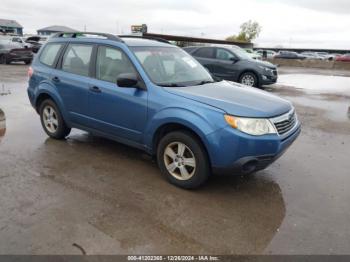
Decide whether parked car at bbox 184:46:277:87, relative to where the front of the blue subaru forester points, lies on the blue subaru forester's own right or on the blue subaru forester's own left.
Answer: on the blue subaru forester's own left

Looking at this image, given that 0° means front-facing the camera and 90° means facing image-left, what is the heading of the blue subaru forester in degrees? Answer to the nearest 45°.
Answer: approximately 315°

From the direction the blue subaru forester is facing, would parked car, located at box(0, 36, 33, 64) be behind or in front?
behind

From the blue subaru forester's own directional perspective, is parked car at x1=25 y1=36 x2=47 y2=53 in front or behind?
behind
